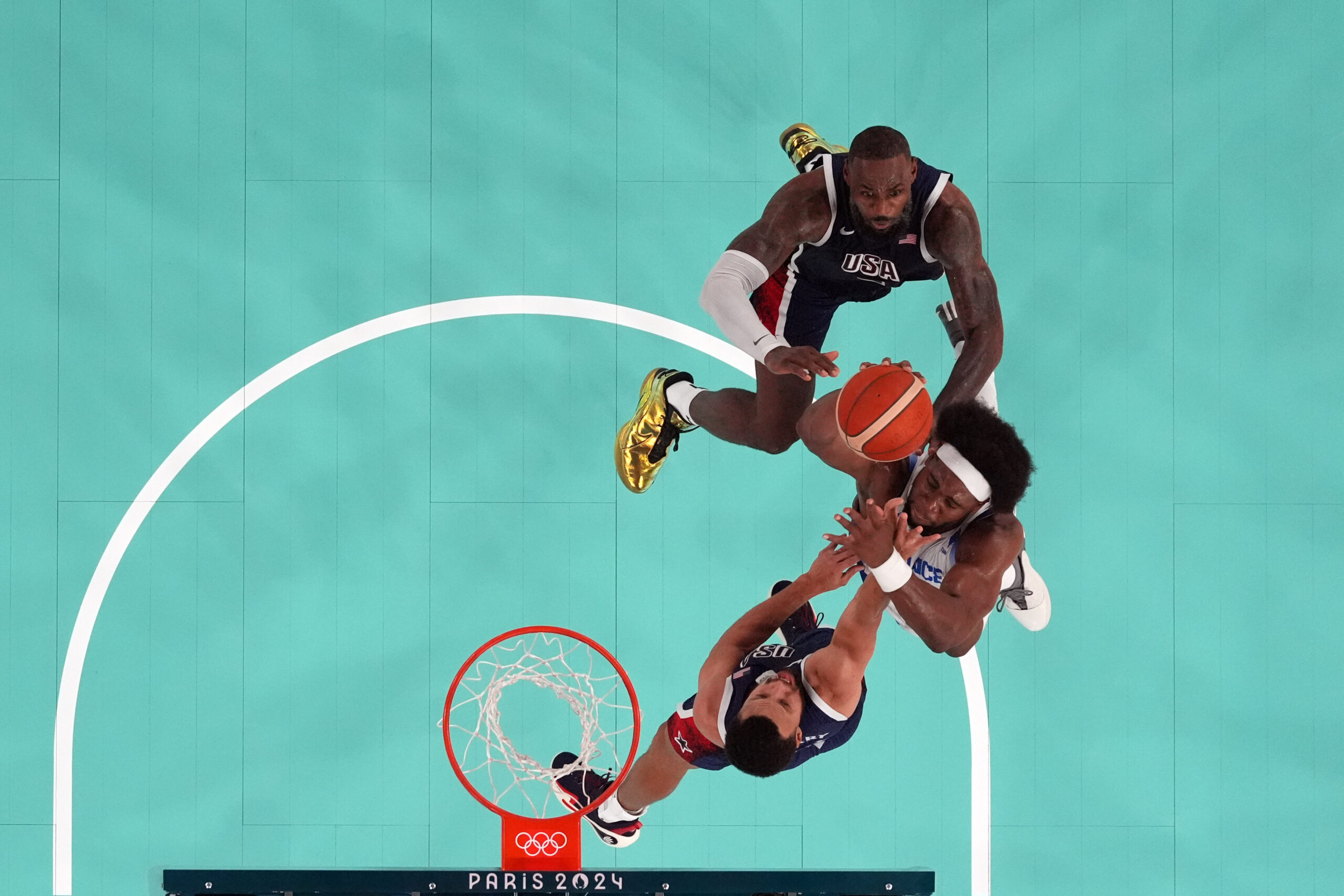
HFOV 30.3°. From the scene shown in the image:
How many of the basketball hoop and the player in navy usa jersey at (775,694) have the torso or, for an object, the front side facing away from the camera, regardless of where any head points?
2

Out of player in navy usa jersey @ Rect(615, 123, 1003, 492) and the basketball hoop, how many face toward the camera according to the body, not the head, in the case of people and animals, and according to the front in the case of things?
1

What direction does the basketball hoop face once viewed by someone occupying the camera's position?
facing away from the viewer

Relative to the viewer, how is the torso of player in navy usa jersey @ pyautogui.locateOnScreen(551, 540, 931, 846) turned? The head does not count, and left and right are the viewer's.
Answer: facing away from the viewer

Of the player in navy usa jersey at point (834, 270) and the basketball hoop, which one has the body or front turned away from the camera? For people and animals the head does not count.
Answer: the basketball hoop

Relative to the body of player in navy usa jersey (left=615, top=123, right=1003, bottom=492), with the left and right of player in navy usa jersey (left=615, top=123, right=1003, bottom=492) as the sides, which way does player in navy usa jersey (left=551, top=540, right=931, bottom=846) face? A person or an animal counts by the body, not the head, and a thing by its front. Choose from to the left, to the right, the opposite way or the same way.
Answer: the opposite way

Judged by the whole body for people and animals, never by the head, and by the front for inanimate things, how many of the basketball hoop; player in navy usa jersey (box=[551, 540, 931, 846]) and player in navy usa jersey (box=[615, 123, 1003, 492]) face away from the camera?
2

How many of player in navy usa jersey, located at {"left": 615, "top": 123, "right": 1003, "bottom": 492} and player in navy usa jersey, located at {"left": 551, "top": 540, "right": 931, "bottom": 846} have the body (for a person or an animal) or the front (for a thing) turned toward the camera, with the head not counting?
1
